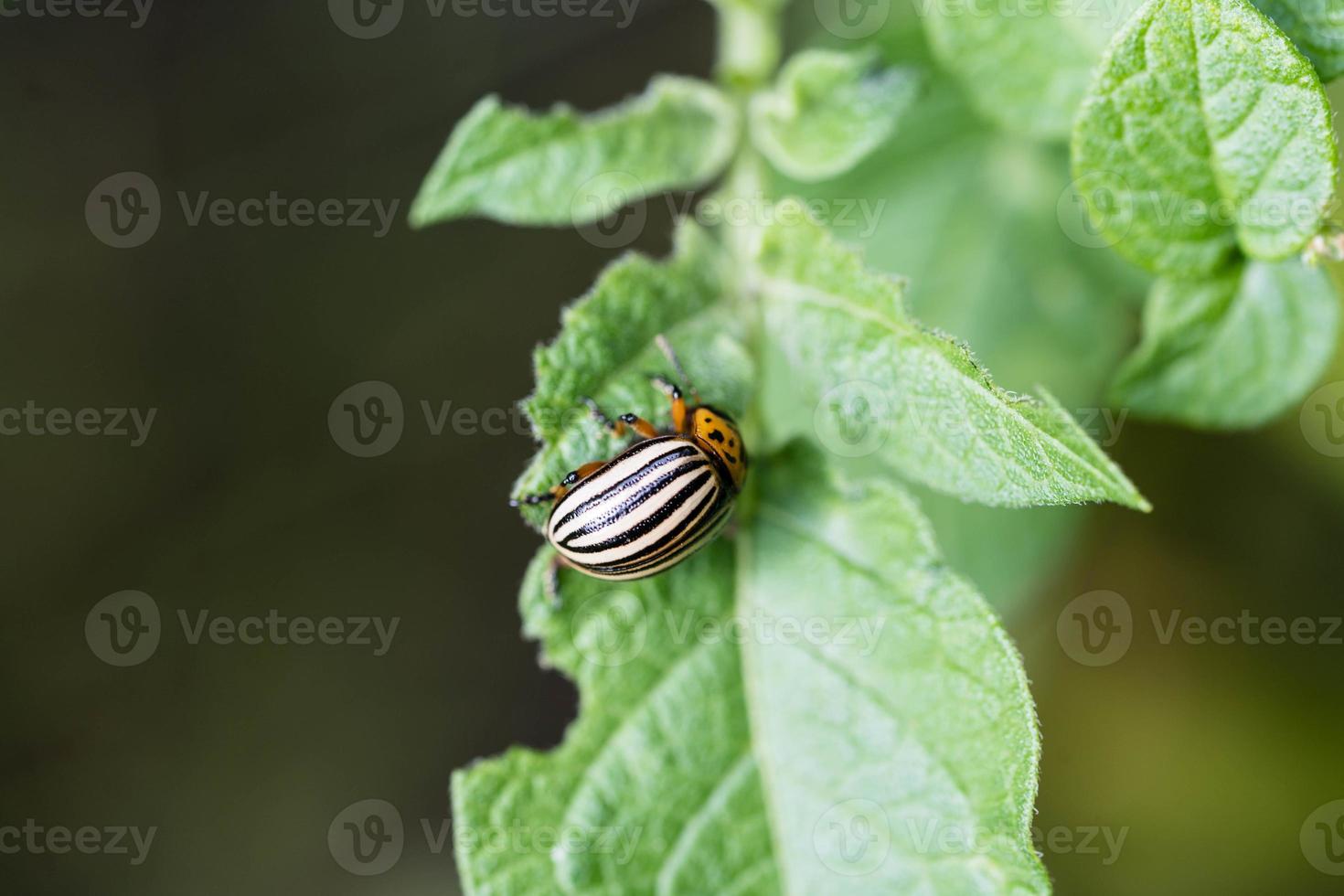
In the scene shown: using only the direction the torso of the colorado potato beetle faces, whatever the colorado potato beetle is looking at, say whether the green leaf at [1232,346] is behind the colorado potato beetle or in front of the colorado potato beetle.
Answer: in front

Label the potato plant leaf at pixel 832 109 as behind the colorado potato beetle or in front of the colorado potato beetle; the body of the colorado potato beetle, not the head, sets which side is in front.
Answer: in front

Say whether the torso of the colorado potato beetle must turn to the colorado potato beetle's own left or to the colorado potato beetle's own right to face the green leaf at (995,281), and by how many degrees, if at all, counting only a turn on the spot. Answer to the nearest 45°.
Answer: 0° — it already faces it

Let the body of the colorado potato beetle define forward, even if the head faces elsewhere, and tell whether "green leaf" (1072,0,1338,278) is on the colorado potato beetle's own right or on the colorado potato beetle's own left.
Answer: on the colorado potato beetle's own right

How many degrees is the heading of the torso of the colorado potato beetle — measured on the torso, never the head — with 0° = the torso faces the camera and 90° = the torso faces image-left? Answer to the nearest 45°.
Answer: approximately 225°
